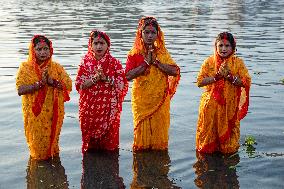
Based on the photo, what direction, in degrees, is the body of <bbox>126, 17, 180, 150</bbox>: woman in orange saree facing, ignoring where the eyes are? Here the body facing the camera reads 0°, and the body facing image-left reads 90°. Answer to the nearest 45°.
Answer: approximately 0°

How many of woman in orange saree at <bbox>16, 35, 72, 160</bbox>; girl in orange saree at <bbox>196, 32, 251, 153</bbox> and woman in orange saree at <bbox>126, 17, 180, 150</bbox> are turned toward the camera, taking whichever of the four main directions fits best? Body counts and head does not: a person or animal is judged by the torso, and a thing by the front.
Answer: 3

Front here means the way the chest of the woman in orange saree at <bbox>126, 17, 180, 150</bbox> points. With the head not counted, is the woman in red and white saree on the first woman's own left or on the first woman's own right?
on the first woman's own right

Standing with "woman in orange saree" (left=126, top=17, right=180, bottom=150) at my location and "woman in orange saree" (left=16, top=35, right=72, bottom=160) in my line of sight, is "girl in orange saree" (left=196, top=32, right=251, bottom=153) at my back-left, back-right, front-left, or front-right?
back-left

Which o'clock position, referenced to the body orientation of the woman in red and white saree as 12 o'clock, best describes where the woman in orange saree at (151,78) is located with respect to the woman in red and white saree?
The woman in orange saree is roughly at 9 o'clock from the woman in red and white saree.

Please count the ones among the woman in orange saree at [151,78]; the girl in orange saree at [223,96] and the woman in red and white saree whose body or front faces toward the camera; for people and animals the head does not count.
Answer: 3

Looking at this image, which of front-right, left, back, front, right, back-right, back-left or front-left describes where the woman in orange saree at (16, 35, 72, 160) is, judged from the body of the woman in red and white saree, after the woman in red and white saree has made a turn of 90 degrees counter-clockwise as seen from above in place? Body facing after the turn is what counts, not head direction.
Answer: back

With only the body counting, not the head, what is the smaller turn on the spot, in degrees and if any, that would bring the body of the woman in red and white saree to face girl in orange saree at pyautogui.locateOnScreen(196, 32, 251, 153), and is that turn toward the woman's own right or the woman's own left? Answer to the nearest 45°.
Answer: approximately 90° to the woman's own left

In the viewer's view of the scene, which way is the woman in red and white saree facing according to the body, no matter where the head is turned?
toward the camera

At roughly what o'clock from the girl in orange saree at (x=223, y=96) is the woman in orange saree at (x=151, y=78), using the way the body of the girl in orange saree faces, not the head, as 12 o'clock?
The woman in orange saree is roughly at 3 o'clock from the girl in orange saree.

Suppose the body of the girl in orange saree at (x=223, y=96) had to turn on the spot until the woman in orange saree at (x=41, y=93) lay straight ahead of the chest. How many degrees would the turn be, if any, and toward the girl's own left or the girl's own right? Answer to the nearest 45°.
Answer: approximately 90° to the girl's own right
